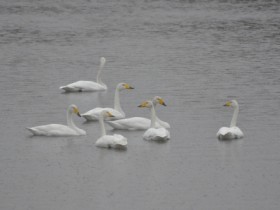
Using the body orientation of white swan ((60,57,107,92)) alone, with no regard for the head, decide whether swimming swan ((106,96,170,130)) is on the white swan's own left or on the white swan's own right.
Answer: on the white swan's own right

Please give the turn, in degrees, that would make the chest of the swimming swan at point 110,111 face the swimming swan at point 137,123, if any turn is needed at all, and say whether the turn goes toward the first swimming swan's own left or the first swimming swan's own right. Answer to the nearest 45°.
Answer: approximately 45° to the first swimming swan's own right

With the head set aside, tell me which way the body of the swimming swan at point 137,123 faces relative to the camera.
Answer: to the viewer's right

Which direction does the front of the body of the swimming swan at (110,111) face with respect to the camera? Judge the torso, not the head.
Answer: to the viewer's right

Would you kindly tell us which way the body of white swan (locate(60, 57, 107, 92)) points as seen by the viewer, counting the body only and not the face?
to the viewer's right

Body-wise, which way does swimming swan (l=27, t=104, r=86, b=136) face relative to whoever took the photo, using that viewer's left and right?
facing to the right of the viewer

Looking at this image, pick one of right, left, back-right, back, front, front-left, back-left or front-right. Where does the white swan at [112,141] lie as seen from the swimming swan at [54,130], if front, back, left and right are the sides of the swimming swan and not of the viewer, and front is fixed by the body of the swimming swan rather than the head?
front-right

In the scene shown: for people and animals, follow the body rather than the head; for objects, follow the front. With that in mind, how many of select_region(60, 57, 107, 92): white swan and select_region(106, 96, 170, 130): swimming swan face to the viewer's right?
2

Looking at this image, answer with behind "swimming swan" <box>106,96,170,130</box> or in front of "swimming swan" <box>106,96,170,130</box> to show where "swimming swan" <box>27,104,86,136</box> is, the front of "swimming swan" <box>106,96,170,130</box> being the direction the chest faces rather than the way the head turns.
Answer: behind
